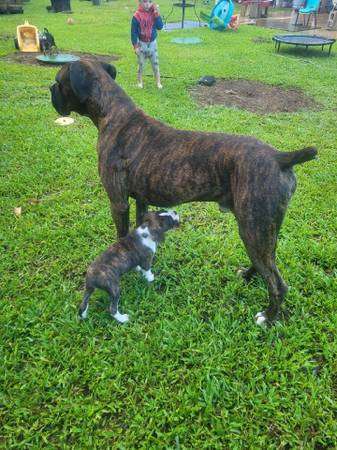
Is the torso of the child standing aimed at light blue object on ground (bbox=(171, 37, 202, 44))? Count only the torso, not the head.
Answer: no

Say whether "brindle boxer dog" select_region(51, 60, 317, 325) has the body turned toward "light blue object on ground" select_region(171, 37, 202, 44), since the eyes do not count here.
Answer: no

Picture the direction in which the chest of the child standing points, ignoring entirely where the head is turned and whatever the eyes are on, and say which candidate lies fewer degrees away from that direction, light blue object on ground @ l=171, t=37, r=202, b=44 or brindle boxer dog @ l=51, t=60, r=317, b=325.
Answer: the brindle boxer dog

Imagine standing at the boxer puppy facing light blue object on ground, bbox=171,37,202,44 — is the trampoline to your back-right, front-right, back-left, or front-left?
front-right

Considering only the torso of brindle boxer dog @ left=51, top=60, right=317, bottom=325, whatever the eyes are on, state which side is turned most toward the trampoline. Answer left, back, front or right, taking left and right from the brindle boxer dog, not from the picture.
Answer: right

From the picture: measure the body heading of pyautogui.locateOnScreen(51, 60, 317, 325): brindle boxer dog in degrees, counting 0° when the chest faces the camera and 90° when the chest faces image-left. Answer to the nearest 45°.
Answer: approximately 90°

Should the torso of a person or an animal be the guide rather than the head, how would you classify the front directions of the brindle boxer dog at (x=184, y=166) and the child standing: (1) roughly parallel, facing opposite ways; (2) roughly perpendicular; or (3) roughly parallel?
roughly perpendicular

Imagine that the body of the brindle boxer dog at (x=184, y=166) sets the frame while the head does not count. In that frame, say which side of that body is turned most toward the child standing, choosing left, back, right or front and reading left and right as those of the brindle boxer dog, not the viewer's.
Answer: right

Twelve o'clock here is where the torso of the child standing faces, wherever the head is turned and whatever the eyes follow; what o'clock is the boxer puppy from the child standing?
The boxer puppy is roughly at 12 o'clock from the child standing.

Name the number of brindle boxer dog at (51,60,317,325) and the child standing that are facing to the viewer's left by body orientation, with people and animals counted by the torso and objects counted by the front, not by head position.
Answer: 1

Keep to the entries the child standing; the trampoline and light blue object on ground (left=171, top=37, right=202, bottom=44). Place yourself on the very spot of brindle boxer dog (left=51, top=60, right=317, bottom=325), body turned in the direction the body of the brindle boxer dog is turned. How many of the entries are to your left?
0

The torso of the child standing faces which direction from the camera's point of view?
toward the camera

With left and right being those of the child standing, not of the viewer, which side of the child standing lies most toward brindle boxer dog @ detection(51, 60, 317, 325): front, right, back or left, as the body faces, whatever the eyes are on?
front

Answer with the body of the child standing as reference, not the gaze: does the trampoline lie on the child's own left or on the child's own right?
on the child's own left
